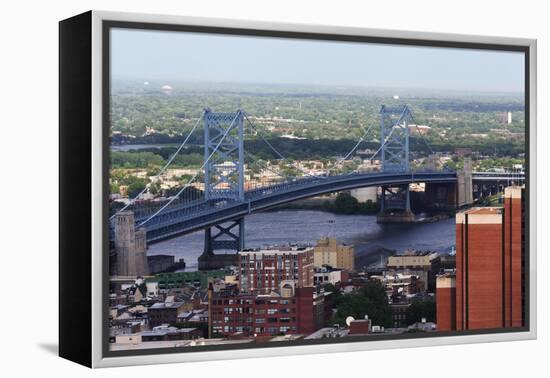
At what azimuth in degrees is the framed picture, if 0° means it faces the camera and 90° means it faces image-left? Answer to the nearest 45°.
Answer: approximately 315°
